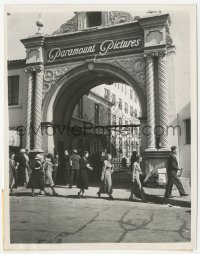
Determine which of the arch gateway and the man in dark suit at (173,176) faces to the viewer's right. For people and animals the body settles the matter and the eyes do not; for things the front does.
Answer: the man in dark suit

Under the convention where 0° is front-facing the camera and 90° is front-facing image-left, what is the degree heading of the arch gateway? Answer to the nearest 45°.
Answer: approximately 45°

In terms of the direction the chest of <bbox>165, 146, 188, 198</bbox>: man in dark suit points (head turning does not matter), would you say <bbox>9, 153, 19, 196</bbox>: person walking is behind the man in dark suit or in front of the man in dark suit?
behind
